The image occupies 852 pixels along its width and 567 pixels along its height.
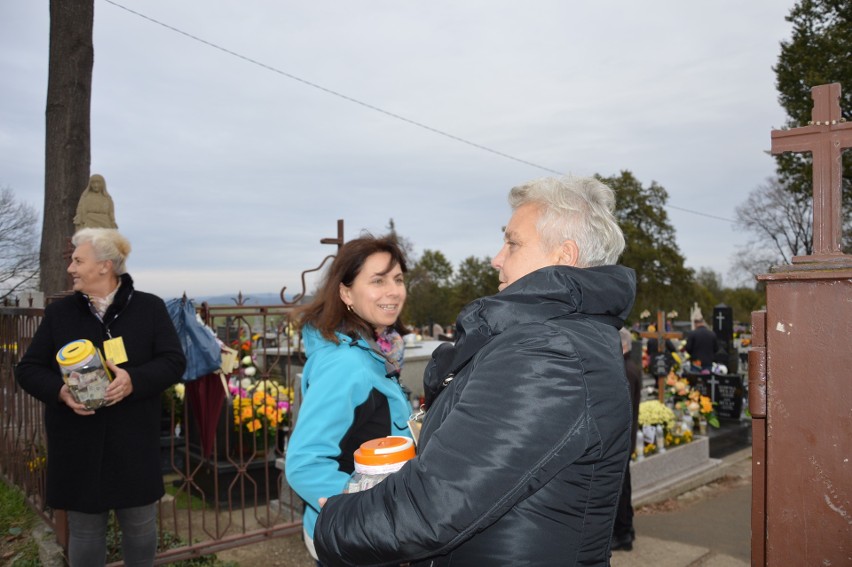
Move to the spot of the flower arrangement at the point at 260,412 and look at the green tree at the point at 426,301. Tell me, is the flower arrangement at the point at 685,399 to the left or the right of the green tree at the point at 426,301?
right

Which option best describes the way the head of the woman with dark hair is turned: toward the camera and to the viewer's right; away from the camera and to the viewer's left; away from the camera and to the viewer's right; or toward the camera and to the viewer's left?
toward the camera and to the viewer's right

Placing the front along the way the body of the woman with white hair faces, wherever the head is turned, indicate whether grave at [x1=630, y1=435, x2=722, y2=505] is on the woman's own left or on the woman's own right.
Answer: on the woman's own left

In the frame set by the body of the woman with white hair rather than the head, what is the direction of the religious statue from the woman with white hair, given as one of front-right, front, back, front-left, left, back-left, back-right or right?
back

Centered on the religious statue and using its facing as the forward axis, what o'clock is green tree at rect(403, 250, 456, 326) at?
The green tree is roughly at 7 o'clock from the religious statue.

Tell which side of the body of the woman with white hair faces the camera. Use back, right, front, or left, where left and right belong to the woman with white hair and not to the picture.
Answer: front

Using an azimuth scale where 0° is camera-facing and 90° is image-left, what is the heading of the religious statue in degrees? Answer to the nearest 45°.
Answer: approximately 0°

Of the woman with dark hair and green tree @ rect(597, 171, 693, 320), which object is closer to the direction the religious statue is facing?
the woman with dark hair

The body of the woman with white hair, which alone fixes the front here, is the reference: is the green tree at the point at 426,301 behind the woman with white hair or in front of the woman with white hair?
behind

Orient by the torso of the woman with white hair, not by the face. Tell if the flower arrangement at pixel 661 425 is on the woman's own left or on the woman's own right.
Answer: on the woman's own left

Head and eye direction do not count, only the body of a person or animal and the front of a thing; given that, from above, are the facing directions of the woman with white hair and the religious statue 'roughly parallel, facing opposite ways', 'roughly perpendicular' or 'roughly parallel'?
roughly parallel

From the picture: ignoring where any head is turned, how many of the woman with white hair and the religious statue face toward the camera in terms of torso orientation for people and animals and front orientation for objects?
2
